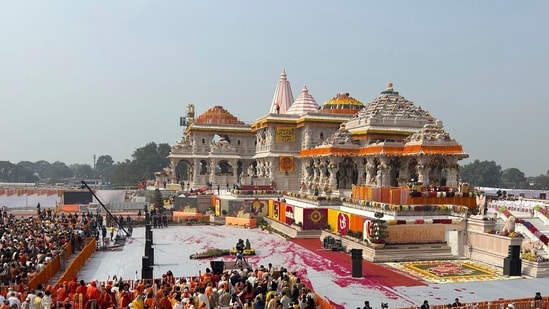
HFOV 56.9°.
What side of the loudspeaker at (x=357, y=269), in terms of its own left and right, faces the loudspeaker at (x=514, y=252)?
left

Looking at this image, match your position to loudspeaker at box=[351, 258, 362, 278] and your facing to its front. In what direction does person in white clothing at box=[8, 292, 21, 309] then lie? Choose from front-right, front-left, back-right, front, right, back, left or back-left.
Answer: front-right

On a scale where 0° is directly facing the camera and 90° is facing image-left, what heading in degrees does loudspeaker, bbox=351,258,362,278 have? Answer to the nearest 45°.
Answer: approximately 0°

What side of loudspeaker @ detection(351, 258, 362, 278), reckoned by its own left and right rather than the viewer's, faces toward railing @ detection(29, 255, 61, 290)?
right

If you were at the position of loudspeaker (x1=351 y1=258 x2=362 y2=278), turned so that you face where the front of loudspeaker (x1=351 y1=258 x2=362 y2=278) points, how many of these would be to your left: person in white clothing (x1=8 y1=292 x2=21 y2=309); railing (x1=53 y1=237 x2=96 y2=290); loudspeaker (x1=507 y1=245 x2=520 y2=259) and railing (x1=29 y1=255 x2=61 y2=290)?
1

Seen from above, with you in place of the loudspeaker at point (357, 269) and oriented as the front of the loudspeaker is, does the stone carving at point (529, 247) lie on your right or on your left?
on your left

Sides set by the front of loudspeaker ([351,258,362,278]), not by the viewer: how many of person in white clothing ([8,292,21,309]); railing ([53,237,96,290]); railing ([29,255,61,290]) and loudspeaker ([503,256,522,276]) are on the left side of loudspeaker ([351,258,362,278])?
1

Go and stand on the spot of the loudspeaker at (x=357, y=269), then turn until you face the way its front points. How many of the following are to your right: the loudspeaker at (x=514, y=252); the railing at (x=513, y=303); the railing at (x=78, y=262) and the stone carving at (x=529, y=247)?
1

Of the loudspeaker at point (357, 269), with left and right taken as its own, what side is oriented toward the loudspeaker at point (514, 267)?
left
